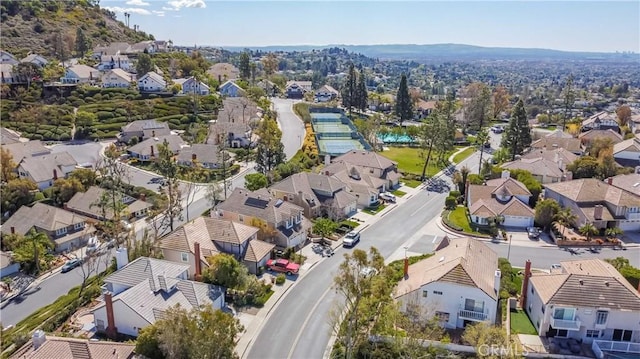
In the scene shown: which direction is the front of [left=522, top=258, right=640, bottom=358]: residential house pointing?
away from the camera

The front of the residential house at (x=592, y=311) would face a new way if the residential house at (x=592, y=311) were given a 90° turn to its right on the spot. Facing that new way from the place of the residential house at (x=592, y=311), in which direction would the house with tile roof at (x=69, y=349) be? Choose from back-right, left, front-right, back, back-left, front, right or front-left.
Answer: back-right

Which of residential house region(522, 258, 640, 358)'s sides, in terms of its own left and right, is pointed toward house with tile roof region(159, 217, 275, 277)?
left

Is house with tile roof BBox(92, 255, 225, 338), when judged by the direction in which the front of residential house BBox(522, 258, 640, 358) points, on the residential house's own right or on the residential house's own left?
on the residential house's own left

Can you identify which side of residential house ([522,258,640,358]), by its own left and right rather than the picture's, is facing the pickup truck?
left
